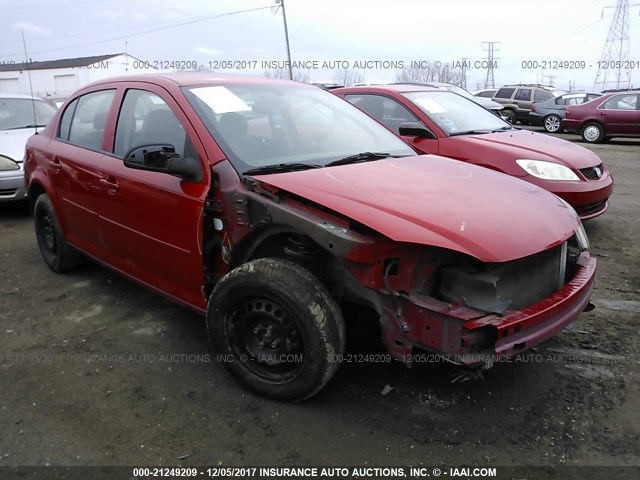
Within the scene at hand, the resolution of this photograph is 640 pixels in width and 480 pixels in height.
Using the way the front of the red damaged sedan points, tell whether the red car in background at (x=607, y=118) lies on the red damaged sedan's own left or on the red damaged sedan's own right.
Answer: on the red damaged sedan's own left

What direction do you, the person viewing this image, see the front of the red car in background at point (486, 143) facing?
facing the viewer and to the right of the viewer

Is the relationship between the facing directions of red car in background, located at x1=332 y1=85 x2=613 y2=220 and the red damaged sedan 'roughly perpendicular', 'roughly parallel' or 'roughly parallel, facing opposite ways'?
roughly parallel

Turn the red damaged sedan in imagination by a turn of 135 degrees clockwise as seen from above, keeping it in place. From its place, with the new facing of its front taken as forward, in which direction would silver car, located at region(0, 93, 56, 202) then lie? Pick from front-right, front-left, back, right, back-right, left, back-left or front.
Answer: front-right

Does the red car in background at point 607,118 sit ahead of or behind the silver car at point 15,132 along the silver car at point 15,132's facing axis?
behind

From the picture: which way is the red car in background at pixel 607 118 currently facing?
to the viewer's right

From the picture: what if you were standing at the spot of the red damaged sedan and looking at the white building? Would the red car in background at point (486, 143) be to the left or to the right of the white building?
right

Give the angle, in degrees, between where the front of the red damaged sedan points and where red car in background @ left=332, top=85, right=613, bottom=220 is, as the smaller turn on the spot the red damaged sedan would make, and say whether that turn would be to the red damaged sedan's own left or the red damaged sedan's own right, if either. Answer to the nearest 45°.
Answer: approximately 90° to the red damaged sedan's own left

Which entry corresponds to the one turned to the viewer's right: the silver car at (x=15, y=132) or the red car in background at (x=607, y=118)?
the red car in background

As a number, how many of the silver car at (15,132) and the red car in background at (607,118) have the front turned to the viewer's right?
1

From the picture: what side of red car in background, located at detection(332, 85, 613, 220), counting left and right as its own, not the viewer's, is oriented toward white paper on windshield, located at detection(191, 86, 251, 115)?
right
